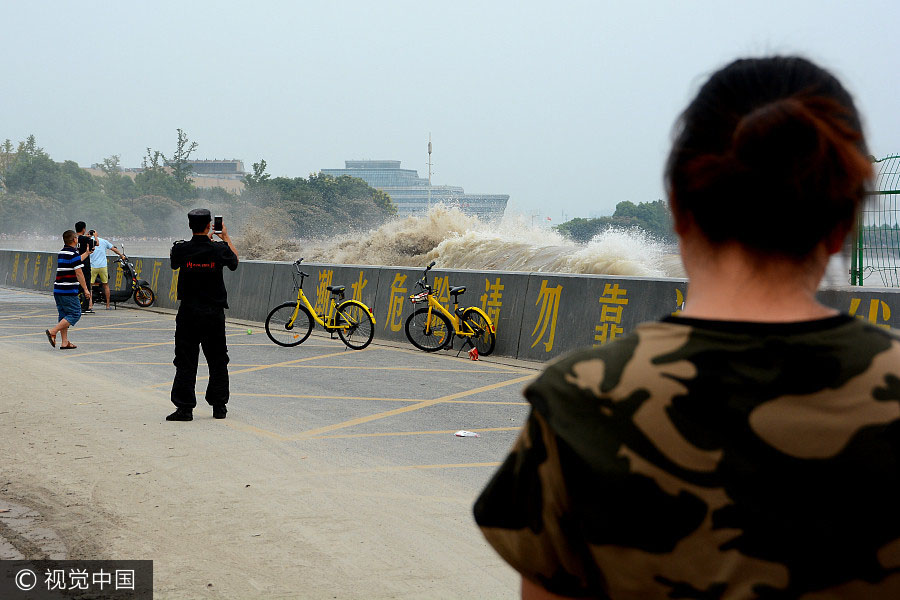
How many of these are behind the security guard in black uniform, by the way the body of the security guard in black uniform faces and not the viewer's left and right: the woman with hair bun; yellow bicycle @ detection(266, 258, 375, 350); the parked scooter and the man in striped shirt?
1

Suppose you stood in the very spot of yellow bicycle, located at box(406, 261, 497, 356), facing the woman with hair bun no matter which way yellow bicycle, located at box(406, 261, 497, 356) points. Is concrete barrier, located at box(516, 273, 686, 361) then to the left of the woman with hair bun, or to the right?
left

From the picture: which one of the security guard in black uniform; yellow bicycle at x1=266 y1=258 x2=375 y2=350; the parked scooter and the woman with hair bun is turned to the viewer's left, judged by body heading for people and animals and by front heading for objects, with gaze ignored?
the yellow bicycle

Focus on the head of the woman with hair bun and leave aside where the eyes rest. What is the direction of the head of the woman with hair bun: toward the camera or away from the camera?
away from the camera

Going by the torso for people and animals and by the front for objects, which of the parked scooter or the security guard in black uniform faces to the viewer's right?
the parked scooter

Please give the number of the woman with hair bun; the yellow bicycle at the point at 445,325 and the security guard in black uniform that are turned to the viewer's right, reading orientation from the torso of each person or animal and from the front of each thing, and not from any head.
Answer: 0

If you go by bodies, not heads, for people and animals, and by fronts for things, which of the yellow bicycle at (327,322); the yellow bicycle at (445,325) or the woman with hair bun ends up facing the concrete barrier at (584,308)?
the woman with hair bun

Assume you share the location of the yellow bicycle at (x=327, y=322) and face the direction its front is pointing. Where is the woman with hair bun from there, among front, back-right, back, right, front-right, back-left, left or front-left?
left

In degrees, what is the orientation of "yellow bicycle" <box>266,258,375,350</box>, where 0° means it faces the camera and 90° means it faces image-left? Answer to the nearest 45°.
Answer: approximately 90°

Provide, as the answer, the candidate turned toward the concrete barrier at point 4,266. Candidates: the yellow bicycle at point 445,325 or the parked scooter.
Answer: the yellow bicycle

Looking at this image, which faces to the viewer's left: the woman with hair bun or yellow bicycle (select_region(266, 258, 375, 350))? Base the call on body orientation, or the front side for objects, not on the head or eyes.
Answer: the yellow bicycle

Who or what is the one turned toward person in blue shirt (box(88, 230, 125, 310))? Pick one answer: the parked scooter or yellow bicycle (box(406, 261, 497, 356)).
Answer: the yellow bicycle

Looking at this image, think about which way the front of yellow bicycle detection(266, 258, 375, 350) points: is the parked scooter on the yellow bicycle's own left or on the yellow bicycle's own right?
on the yellow bicycle's own right

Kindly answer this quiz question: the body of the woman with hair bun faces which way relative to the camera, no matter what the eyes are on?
away from the camera

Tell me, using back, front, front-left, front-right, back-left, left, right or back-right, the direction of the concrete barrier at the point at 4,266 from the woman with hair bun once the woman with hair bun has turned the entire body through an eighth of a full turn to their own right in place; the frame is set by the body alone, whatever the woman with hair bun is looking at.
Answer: left

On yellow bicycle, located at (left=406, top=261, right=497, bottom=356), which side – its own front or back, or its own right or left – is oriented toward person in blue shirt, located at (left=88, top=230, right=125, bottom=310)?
front
